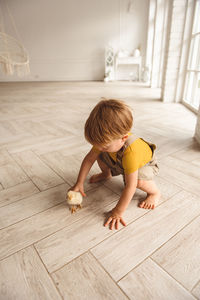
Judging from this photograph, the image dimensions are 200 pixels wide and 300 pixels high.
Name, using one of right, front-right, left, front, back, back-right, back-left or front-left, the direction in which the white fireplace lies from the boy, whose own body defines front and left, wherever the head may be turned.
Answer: back-right

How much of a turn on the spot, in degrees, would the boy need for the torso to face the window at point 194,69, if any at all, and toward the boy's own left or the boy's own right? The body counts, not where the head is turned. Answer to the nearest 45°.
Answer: approximately 180°

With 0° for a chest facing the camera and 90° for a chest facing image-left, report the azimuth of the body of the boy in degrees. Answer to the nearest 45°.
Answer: approximately 45°
